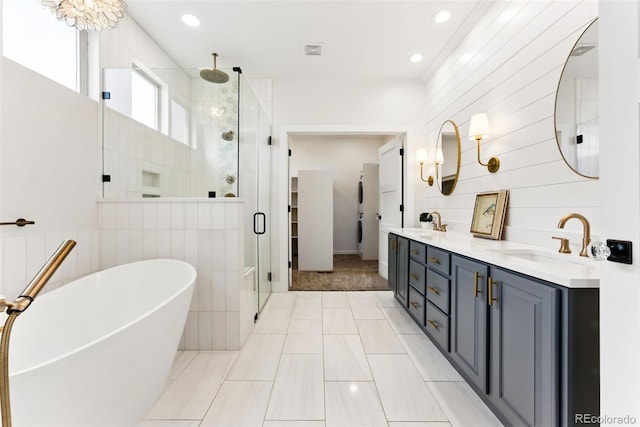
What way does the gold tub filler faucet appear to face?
to the viewer's right

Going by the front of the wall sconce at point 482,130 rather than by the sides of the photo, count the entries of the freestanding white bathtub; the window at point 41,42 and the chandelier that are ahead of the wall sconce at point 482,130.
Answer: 3

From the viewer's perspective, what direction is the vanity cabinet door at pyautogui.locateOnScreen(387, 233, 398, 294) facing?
to the viewer's left

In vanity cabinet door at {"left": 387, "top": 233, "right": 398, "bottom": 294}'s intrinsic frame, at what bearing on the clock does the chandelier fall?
The chandelier is roughly at 10 o'clock from the vanity cabinet door.

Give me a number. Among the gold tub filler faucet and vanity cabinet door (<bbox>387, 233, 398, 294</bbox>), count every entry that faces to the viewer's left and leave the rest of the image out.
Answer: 1

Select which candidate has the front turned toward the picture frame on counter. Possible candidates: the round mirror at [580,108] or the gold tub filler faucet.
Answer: the gold tub filler faucet

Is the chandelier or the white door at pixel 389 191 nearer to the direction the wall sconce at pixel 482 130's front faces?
the chandelier

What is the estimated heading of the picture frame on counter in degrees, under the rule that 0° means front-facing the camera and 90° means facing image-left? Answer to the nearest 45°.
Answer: approximately 45°

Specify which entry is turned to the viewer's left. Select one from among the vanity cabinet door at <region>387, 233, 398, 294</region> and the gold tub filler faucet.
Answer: the vanity cabinet door
